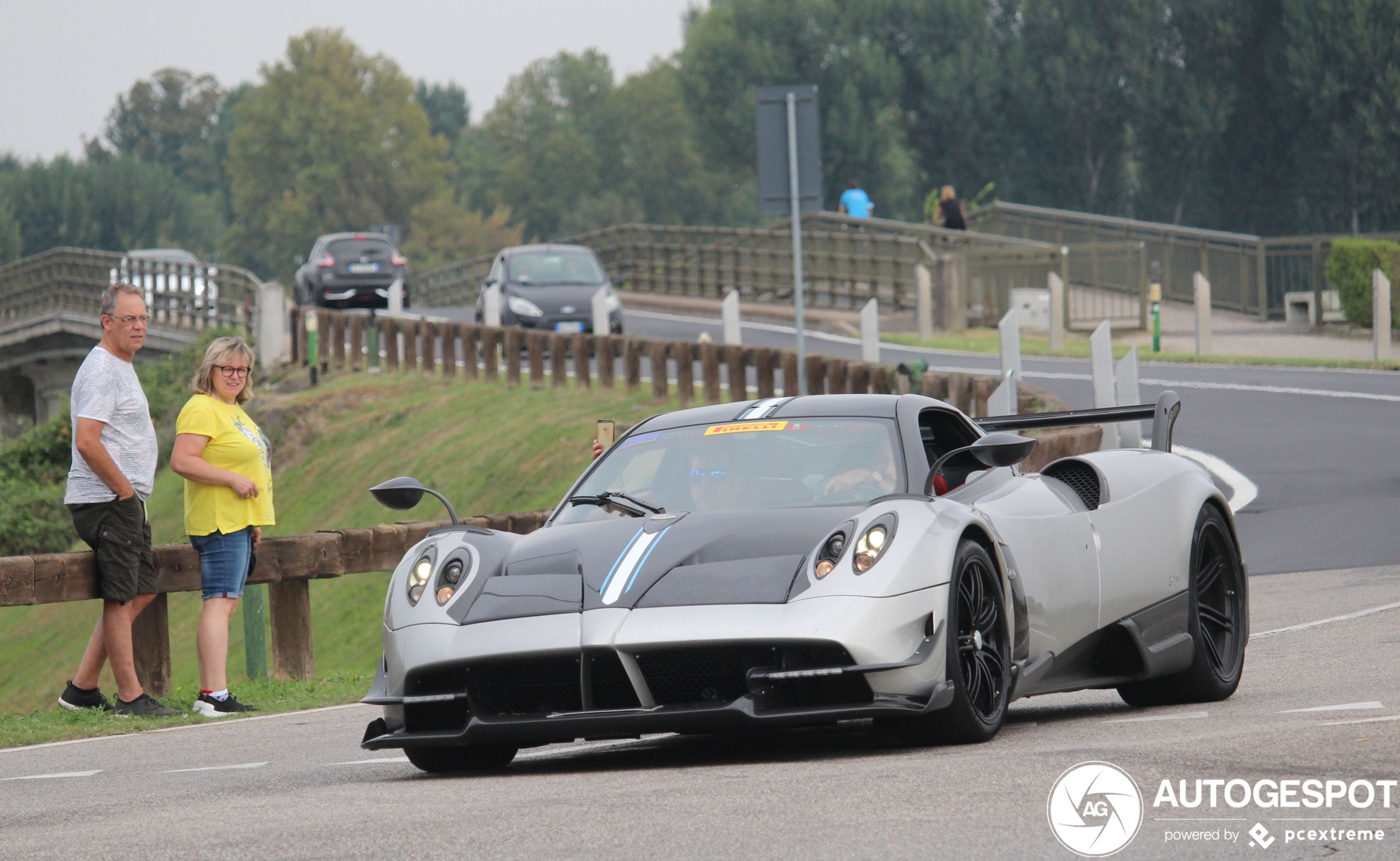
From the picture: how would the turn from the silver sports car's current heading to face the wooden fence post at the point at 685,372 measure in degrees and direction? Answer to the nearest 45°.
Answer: approximately 135° to its right

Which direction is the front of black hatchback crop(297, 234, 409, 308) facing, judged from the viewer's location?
facing away from the viewer

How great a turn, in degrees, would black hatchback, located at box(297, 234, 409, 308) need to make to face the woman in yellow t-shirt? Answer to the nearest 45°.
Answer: approximately 180°

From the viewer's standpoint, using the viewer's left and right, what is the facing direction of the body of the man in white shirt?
facing to the right of the viewer

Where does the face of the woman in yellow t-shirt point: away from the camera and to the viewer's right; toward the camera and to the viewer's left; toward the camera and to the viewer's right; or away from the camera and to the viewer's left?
toward the camera and to the viewer's right

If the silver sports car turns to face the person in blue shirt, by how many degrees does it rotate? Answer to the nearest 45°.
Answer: approximately 135° to its right

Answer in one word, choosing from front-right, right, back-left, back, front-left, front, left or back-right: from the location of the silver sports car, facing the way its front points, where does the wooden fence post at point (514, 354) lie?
back-right

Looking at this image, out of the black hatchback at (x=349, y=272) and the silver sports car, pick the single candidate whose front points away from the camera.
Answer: the black hatchback

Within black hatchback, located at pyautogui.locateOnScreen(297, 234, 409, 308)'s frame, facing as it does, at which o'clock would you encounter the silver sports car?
The silver sports car is roughly at 6 o'clock from the black hatchback.

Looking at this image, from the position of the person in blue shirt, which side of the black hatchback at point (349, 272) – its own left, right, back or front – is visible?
right

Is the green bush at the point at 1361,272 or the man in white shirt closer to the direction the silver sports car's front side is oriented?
the man in white shirt

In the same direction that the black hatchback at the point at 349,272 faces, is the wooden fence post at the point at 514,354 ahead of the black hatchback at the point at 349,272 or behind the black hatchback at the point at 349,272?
behind

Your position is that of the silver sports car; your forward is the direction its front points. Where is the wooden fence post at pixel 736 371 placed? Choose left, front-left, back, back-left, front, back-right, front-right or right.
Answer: back-right

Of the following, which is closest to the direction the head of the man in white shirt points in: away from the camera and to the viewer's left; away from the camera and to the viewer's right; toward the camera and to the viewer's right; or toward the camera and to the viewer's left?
toward the camera and to the viewer's right

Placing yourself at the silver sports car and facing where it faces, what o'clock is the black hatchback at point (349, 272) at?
The black hatchback is roughly at 4 o'clock from the silver sports car.

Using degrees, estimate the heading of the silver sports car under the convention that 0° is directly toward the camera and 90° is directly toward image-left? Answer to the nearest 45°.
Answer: approximately 45°
